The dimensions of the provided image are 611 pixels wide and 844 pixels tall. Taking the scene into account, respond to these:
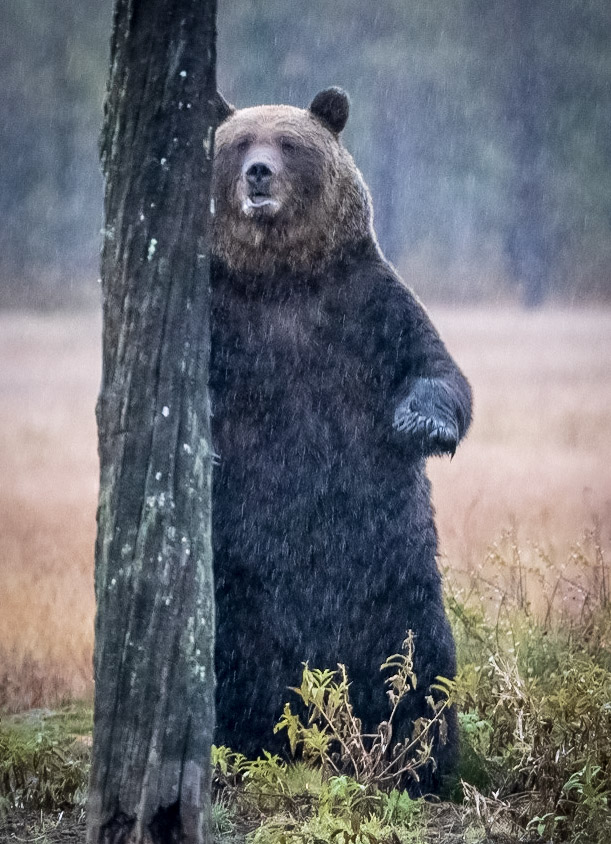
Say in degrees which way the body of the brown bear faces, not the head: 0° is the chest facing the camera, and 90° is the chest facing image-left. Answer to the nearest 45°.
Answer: approximately 0°
